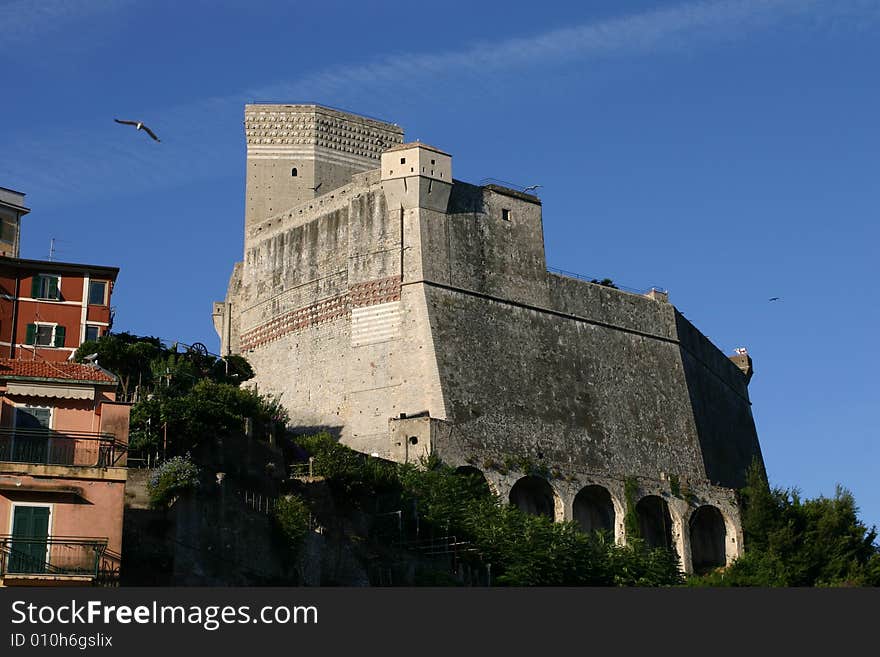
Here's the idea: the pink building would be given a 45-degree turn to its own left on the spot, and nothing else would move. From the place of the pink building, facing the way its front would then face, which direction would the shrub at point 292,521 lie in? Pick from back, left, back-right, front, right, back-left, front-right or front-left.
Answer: left

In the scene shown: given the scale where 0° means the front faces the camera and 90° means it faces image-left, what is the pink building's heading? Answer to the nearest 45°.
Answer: approximately 0°
